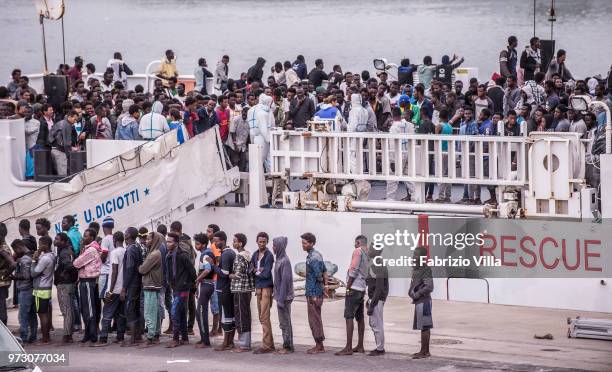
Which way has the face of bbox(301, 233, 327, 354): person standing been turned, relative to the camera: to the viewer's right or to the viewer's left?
to the viewer's left

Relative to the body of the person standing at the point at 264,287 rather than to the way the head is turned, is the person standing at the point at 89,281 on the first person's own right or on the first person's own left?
on the first person's own right

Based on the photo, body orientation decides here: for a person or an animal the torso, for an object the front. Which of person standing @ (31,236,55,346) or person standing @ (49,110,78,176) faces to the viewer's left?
person standing @ (31,236,55,346)

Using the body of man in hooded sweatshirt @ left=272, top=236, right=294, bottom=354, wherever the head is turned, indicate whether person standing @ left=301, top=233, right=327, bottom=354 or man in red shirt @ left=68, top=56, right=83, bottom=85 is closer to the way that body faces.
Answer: the man in red shirt

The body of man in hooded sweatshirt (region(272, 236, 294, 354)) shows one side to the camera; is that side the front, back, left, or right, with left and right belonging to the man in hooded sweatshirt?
left

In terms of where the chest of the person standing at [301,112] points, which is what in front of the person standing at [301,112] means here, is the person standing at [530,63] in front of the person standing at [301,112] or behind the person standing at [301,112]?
behind
